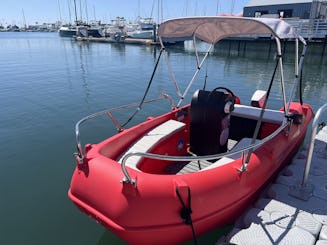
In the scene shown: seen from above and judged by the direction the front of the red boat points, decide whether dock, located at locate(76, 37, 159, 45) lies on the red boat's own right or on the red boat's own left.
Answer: on the red boat's own right

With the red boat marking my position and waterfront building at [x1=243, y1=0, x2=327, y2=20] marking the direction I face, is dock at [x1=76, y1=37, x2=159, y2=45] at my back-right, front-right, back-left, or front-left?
front-left

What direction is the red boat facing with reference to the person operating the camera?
facing the viewer and to the left of the viewer

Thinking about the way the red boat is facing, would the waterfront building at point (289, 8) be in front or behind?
behind
